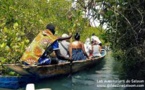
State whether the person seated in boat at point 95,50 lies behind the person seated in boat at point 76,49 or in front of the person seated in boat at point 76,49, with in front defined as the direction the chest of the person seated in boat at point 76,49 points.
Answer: in front

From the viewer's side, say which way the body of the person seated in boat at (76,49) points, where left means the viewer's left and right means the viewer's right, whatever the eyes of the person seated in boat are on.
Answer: facing away from the viewer

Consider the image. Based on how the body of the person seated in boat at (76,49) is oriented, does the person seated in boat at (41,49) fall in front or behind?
behind
